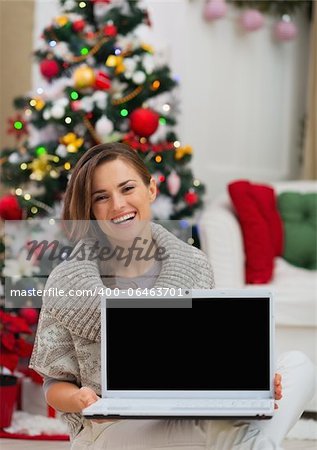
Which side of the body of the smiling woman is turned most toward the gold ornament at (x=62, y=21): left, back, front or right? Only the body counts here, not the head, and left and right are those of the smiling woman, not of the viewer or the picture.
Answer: back

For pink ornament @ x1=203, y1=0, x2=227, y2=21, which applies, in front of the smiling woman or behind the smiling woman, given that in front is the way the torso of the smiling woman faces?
behind

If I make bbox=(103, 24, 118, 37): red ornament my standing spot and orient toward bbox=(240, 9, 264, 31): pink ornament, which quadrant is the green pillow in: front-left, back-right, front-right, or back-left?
front-right

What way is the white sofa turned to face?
toward the camera

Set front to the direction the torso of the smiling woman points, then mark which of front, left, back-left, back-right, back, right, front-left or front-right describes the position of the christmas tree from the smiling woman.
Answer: back

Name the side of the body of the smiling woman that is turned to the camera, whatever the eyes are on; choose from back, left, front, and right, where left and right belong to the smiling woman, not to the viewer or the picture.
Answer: front

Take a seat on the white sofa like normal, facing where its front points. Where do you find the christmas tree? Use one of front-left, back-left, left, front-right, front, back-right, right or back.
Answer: right

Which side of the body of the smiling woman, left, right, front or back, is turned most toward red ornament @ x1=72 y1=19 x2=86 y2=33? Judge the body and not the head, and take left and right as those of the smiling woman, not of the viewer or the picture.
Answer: back

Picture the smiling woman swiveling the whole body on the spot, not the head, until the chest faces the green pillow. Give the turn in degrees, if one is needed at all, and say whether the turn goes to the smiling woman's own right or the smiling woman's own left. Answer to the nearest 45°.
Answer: approximately 180°

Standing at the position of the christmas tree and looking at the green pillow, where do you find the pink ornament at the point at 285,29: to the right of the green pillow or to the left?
left
